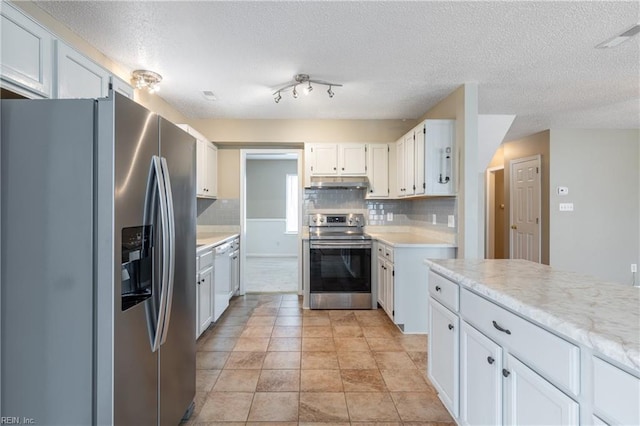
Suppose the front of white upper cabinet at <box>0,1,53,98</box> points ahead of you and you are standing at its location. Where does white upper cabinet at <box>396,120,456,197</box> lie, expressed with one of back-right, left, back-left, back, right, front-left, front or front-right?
front-left

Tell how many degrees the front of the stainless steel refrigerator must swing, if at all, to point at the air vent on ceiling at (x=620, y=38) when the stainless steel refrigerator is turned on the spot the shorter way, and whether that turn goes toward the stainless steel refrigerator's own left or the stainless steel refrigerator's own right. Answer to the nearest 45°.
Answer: approximately 45° to the stainless steel refrigerator's own left

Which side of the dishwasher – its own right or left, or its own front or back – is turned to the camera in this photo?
right

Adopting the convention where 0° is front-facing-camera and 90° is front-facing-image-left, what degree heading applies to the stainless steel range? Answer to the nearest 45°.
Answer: approximately 0°

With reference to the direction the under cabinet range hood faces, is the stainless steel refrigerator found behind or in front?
in front

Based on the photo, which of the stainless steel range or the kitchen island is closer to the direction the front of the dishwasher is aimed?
the stainless steel range

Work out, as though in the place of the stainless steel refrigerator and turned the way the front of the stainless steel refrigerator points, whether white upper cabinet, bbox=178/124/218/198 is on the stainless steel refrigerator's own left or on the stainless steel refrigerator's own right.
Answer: on the stainless steel refrigerator's own left

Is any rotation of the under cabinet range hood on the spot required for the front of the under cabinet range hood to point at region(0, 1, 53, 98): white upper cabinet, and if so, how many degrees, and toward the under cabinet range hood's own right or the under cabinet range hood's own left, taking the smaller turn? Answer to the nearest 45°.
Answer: approximately 45° to the under cabinet range hood's own right

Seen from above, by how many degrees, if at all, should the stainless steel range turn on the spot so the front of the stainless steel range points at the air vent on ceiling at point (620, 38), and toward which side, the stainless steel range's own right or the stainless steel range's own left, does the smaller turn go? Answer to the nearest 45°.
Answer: approximately 45° to the stainless steel range's own left
